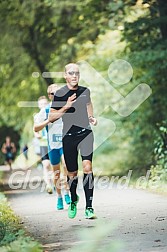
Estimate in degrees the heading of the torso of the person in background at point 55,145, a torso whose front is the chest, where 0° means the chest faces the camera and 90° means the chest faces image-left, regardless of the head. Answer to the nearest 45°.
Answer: approximately 0°
